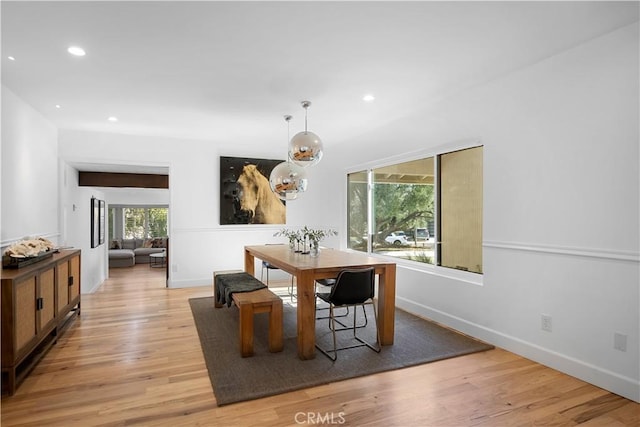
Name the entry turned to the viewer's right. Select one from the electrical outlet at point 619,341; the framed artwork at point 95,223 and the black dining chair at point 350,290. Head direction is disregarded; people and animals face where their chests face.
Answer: the framed artwork

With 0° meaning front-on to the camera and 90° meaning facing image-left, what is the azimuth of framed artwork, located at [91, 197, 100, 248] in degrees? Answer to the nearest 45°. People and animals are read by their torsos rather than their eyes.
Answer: approximately 270°

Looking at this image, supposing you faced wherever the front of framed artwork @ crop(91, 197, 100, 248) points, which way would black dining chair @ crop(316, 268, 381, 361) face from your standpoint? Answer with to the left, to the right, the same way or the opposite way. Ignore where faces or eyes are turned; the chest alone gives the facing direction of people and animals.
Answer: to the left

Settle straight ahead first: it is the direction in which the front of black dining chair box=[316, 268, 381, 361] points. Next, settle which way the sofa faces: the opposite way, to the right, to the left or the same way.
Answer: the opposite way

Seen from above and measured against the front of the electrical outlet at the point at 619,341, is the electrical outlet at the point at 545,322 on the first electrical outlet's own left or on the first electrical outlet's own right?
on the first electrical outlet's own right

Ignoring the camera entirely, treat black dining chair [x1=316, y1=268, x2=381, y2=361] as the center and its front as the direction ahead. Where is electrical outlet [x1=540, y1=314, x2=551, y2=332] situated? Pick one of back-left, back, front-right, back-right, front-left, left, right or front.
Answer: back-right

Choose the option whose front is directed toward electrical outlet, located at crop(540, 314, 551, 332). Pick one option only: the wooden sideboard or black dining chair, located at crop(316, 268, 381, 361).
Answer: the wooden sideboard

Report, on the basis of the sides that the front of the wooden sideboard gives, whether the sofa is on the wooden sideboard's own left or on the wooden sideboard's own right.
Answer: on the wooden sideboard's own left

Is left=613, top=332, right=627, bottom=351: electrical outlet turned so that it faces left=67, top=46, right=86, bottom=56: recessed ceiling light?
yes

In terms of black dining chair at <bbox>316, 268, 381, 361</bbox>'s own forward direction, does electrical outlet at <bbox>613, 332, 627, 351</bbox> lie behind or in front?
behind

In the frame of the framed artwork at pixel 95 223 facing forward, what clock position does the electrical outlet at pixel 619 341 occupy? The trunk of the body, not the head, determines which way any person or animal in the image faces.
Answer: The electrical outlet is roughly at 2 o'clock from the framed artwork.

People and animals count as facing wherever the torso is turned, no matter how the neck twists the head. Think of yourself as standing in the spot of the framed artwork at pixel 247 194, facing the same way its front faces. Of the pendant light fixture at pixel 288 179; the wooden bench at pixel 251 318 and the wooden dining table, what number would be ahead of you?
3
